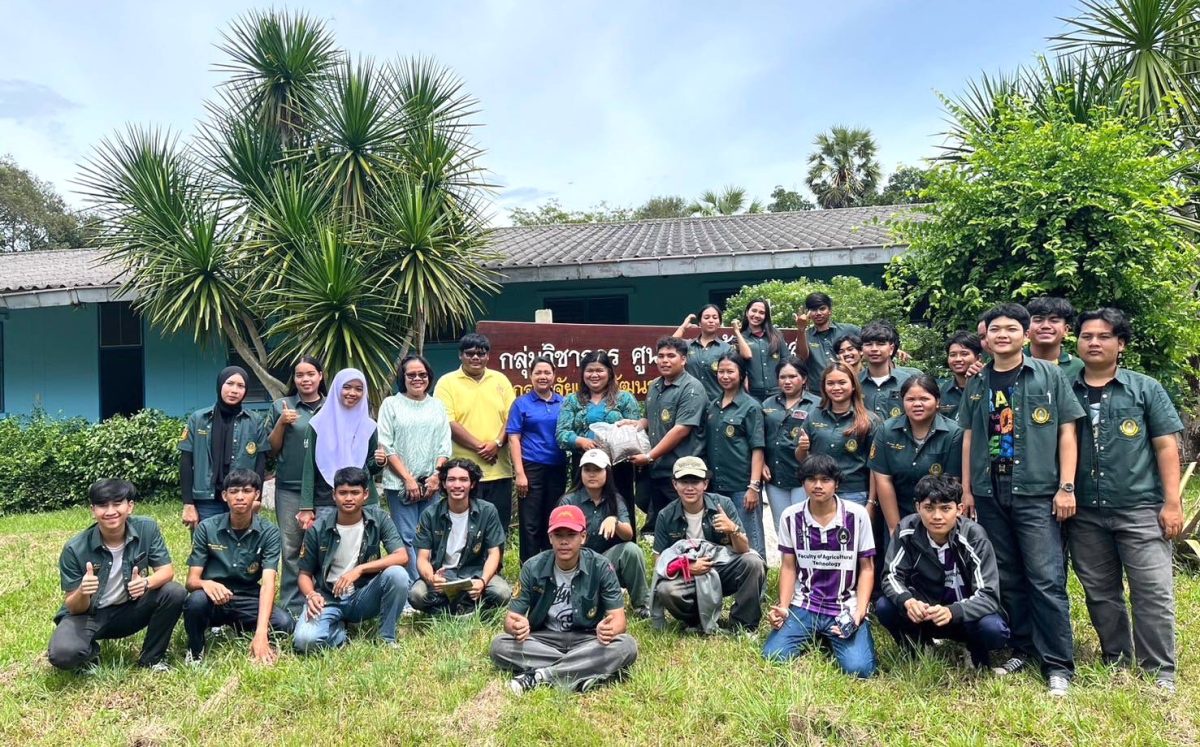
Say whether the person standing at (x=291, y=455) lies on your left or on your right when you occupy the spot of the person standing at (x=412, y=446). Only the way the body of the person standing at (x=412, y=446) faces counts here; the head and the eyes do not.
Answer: on your right

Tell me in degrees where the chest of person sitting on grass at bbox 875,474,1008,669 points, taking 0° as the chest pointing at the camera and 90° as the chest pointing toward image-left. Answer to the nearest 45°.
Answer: approximately 0°

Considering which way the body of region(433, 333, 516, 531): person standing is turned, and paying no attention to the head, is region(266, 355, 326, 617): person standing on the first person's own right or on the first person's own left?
on the first person's own right

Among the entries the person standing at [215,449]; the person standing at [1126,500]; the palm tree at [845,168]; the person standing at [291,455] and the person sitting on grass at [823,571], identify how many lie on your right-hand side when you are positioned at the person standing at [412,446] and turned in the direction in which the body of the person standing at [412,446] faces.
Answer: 2

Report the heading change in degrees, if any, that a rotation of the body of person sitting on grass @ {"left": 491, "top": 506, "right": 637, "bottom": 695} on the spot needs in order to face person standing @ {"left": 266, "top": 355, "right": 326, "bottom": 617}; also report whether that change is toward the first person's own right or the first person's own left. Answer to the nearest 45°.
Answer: approximately 135° to the first person's own right

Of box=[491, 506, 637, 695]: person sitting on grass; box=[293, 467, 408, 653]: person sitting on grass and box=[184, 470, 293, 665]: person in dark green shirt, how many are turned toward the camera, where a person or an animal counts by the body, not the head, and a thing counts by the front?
3

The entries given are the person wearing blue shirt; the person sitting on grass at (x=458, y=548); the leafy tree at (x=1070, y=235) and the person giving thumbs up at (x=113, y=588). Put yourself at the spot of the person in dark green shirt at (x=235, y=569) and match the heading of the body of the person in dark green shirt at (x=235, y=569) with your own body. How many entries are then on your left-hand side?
3

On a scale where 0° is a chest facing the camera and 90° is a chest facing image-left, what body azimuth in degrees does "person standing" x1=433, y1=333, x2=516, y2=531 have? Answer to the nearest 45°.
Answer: approximately 0°

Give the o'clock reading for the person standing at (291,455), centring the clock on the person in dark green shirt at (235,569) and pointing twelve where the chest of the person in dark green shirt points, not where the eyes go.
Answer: The person standing is roughly at 7 o'clock from the person in dark green shirt.

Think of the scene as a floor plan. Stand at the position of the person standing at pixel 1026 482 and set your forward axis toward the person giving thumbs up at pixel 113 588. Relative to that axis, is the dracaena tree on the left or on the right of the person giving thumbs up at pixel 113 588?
right

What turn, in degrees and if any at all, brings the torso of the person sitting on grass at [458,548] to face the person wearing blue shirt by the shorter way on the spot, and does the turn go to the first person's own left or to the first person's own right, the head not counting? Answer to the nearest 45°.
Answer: approximately 135° to the first person's own left

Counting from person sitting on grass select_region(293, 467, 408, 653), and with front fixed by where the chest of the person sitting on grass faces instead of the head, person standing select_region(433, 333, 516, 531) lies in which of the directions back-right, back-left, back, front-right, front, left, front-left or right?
back-left

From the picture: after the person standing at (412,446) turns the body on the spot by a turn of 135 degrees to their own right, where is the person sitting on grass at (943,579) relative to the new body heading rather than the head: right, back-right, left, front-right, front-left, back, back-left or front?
back
